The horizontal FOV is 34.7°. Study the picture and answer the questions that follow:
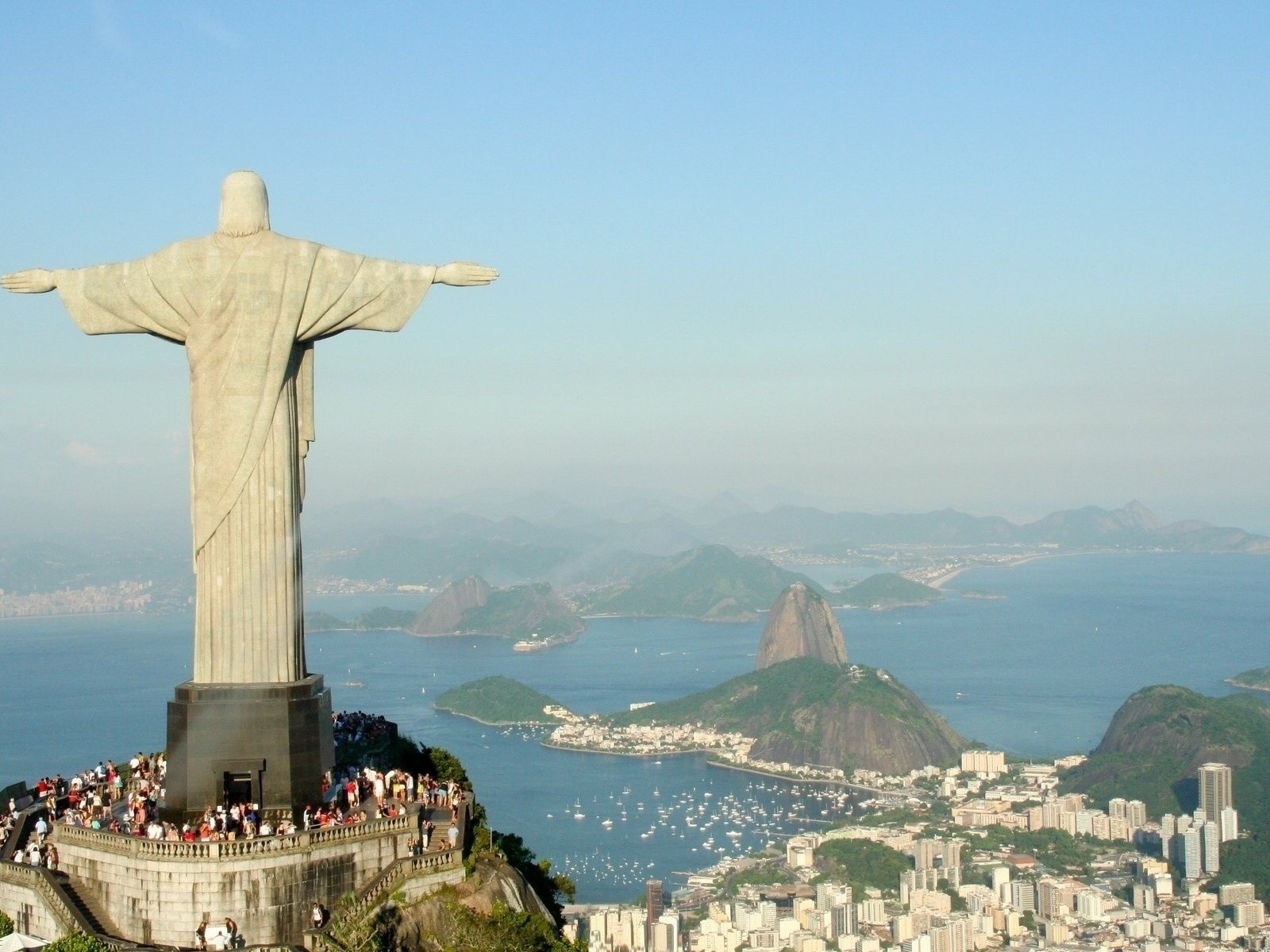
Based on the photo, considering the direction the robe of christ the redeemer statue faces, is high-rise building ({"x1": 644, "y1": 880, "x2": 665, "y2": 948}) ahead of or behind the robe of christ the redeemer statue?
ahead

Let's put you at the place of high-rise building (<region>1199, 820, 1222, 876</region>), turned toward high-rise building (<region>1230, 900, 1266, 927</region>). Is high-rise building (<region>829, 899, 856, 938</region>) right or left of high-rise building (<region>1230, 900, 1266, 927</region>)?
right

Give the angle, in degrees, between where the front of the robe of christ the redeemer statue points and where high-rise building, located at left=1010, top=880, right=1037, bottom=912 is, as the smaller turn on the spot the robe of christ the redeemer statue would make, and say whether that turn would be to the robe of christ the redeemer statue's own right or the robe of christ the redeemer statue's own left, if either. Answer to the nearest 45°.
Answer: approximately 45° to the robe of christ the redeemer statue's own right

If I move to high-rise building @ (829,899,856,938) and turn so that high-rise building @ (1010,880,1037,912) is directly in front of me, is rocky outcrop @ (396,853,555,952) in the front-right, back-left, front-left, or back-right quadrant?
back-right

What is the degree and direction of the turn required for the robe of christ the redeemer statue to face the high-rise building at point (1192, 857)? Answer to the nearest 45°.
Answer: approximately 45° to its right

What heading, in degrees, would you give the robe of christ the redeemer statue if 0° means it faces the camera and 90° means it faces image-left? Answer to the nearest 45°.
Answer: approximately 180°

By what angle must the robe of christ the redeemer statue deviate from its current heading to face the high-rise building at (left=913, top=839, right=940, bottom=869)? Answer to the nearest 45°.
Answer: approximately 45° to its right

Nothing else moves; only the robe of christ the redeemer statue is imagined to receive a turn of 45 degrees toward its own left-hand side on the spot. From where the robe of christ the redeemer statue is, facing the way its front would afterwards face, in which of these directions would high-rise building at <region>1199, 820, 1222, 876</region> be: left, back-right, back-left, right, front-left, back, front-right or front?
right

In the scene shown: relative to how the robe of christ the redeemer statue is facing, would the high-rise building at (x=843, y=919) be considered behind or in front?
in front
